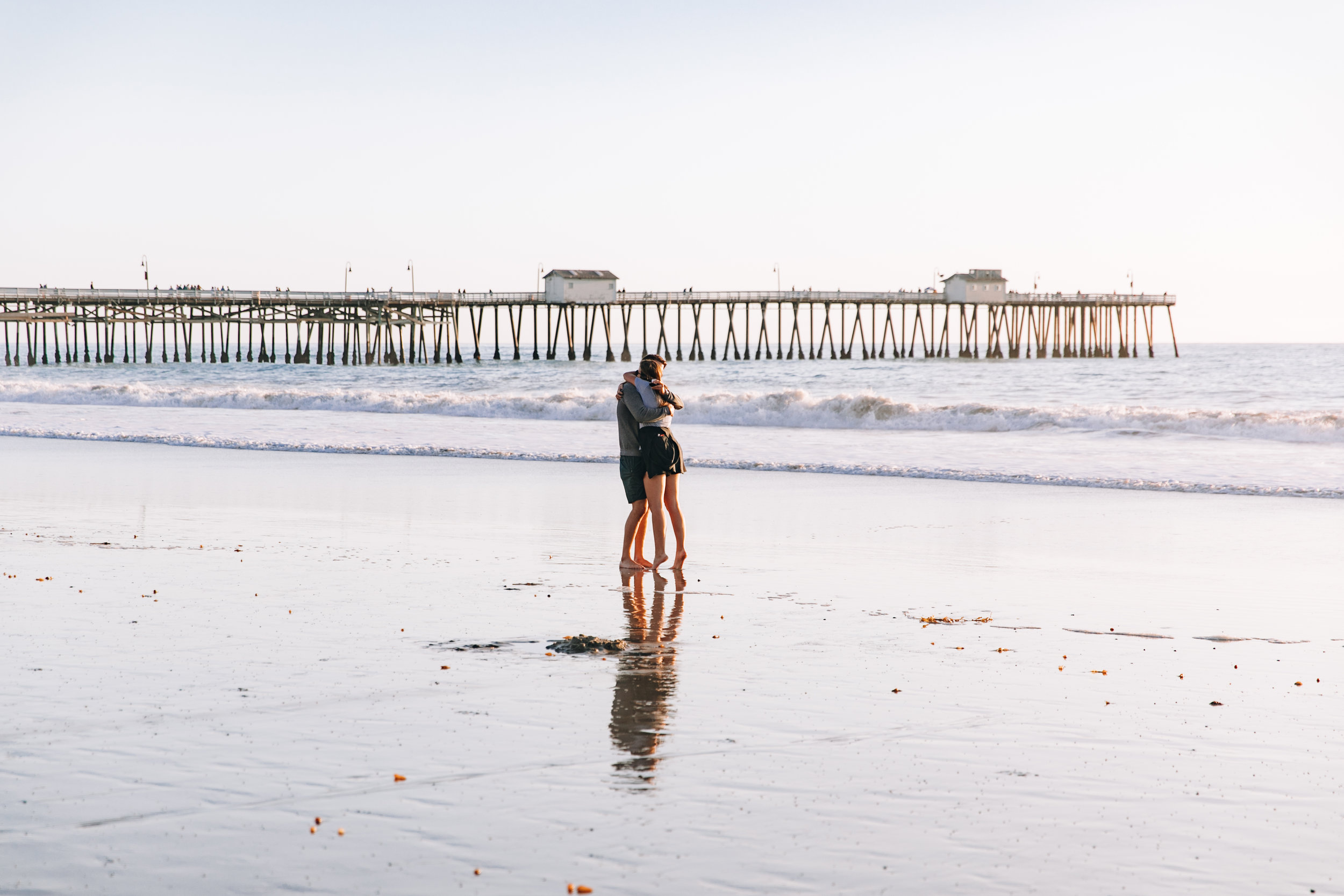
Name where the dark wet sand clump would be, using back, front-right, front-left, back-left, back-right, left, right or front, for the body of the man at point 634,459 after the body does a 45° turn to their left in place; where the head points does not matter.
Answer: back-right

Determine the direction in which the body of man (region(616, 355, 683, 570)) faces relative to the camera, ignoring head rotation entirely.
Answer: to the viewer's right
